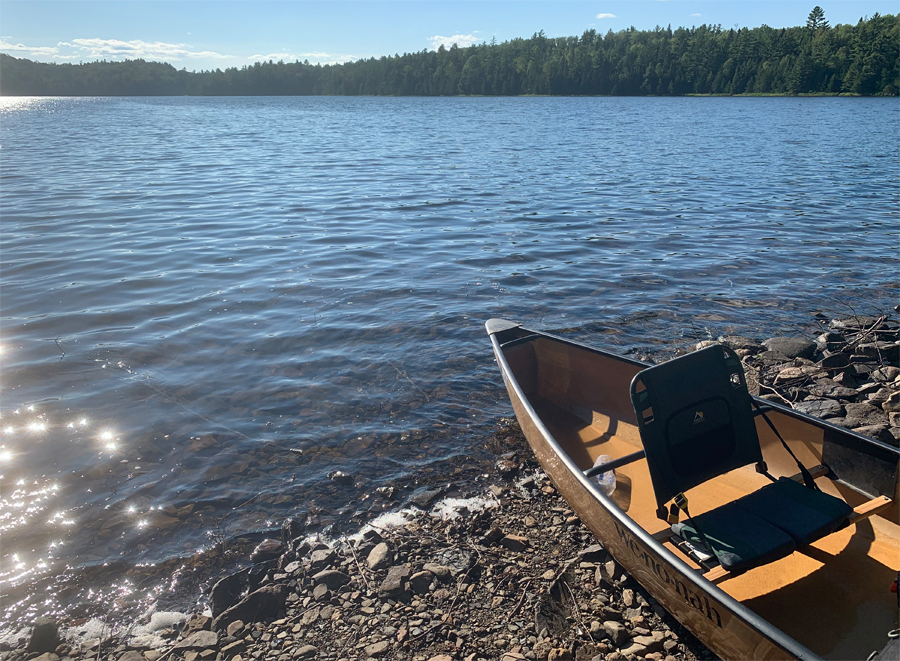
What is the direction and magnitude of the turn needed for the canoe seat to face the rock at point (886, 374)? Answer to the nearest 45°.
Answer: approximately 135° to its left

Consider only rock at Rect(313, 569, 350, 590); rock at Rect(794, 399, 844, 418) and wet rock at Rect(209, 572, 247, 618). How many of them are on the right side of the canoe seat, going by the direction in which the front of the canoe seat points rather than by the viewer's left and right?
2

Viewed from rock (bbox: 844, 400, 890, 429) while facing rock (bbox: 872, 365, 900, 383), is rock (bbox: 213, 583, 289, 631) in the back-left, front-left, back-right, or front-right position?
back-left

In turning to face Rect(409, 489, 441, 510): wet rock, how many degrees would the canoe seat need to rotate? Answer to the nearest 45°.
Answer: approximately 135° to its right

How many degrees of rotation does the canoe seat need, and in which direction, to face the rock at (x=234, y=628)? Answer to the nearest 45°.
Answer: approximately 90° to its right

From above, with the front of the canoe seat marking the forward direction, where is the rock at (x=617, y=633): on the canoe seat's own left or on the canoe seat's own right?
on the canoe seat's own right

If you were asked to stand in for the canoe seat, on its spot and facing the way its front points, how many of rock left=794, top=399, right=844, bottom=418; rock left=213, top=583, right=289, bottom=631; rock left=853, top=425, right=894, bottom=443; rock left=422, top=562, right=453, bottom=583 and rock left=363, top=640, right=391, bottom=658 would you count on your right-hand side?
3

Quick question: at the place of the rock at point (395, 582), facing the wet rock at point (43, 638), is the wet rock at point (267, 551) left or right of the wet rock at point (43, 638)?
right

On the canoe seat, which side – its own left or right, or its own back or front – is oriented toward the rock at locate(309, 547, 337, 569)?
right

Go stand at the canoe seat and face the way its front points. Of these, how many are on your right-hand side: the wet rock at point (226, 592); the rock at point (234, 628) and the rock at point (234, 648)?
3

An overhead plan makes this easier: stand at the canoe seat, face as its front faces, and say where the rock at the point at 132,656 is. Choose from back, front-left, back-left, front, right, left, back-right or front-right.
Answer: right

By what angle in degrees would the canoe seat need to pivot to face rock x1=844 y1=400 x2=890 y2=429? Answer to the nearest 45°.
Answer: approximately 135° to its left

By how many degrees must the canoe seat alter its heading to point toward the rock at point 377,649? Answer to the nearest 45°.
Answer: approximately 90° to its right

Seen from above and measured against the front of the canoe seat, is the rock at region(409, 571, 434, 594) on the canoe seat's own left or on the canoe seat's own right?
on the canoe seat's own right

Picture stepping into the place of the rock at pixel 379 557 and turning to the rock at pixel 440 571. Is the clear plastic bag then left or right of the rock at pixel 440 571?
left

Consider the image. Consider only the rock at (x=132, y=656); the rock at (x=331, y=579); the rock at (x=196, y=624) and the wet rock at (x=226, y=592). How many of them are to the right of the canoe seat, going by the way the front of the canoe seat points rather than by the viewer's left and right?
4

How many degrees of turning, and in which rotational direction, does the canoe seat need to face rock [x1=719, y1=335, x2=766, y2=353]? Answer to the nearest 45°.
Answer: approximately 135° to its left

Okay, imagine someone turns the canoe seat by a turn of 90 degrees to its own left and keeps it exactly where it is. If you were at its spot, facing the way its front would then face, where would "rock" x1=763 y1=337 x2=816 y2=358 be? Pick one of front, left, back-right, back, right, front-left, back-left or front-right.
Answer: front-left

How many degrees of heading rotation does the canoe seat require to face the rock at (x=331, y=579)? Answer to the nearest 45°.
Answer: approximately 90° to its right
